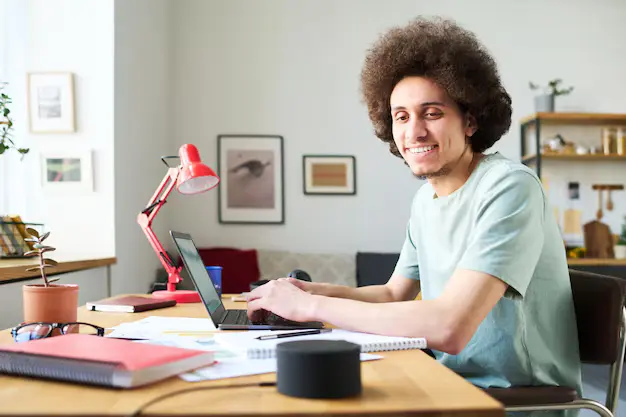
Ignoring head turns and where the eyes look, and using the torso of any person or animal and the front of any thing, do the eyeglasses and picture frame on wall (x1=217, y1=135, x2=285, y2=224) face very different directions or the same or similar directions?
same or similar directions

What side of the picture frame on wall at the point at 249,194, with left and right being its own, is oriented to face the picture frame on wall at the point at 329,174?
left

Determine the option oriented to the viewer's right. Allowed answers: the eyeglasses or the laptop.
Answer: the laptop

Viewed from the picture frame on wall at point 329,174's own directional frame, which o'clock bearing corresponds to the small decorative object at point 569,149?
The small decorative object is roughly at 9 o'clock from the picture frame on wall.

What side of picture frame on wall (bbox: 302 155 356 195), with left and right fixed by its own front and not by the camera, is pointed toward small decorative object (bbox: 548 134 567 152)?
left

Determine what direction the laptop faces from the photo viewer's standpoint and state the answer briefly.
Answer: facing to the right of the viewer

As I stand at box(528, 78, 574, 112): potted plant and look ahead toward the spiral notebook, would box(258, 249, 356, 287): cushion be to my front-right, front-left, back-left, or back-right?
front-right

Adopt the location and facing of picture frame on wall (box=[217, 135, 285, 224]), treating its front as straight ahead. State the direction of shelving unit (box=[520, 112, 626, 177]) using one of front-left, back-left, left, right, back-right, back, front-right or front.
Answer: left

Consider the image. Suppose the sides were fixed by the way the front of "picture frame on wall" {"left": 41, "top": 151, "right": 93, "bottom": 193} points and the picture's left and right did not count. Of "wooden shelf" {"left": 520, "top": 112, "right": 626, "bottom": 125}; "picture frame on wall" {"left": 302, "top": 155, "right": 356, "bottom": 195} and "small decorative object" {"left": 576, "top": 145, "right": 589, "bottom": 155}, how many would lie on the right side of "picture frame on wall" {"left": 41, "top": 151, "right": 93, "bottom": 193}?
0

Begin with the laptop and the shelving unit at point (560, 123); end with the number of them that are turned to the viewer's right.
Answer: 1

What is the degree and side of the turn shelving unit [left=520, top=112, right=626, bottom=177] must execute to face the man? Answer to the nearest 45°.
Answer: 0° — it already faces them

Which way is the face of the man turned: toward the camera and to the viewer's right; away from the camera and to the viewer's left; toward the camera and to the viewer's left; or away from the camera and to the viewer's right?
toward the camera and to the viewer's left

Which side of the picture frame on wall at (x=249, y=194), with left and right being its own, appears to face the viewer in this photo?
front

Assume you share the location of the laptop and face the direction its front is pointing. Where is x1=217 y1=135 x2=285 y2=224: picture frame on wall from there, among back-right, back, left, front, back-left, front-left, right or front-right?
left
